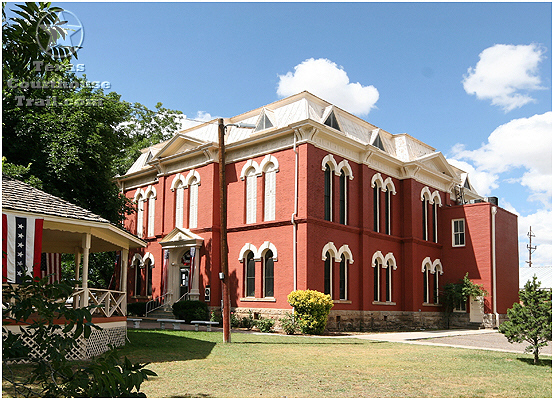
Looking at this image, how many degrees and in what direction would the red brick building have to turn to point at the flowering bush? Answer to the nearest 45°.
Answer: approximately 45° to its left

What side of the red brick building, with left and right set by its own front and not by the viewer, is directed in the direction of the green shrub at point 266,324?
front

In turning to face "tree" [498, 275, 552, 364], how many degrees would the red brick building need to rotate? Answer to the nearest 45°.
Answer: approximately 45° to its left

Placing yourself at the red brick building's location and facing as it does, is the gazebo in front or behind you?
in front

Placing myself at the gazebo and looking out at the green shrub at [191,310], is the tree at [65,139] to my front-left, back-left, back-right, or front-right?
front-left

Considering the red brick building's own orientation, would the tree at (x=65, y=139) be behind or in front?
in front

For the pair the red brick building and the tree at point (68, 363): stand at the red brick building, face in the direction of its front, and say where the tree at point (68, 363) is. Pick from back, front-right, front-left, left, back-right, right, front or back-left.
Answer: front-left

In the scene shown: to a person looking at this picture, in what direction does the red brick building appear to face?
facing the viewer and to the left of the viewer
